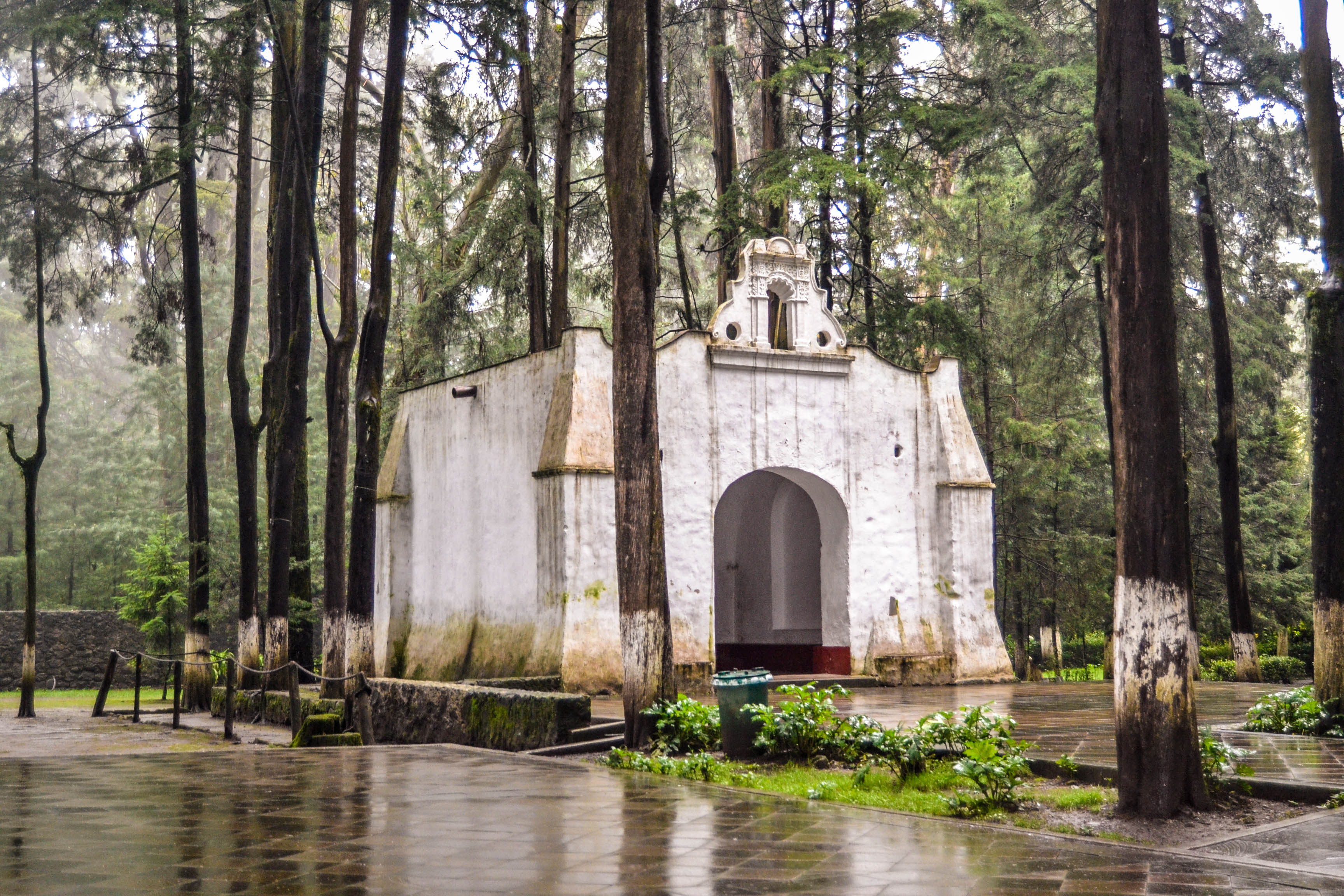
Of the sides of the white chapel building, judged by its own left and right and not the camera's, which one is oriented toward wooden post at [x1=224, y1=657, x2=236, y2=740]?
right

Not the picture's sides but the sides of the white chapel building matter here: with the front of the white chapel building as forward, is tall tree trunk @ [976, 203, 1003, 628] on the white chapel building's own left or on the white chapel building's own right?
on the white chapel building's own left

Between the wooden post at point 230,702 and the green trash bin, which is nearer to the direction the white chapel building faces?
the green trash bin

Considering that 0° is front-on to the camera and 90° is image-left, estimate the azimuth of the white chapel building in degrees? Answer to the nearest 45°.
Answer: approximately 315°

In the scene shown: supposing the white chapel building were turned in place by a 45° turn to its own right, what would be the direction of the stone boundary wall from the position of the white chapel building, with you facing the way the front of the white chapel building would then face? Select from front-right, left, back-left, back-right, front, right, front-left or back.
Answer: back-right

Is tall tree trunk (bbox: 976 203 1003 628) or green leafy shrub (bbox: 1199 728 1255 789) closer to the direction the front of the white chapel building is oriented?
the green leafy shrub

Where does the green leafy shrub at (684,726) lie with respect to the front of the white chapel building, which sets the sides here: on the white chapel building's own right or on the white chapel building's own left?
on the white chapel building's own right
